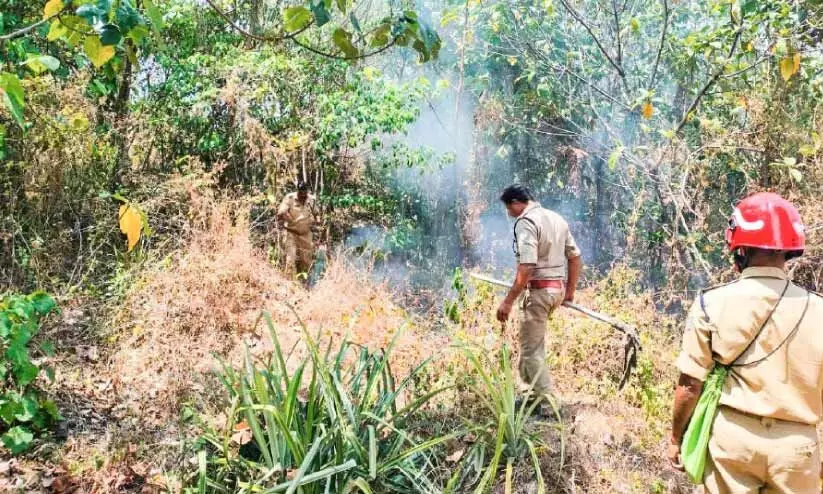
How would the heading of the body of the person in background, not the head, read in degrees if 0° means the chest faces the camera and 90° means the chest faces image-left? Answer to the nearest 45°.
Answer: approximately 0°

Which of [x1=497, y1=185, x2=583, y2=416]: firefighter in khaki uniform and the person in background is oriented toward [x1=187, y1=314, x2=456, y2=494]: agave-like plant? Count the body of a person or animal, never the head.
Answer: the person in background

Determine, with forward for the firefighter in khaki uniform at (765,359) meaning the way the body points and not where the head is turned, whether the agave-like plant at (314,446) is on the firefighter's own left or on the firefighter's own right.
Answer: on the firefighter's own left

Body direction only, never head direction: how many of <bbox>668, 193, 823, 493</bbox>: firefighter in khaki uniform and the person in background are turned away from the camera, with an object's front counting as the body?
1

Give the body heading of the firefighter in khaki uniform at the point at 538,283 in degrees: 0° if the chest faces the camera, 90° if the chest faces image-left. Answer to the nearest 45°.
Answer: approximately 135°

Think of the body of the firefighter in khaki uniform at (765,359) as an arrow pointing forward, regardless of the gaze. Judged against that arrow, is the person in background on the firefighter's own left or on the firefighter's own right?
on the firefighter's own left

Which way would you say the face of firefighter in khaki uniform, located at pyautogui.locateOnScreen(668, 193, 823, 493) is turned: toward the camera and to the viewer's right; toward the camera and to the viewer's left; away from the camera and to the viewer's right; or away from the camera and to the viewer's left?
away from the camera and to the viewer's left

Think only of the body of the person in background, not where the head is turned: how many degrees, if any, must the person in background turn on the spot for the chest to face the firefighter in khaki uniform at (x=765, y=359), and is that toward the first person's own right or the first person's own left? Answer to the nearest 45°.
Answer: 0° — they already face them

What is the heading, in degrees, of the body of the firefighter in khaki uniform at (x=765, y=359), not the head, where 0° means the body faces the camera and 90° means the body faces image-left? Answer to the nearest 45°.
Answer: approximately 180°
